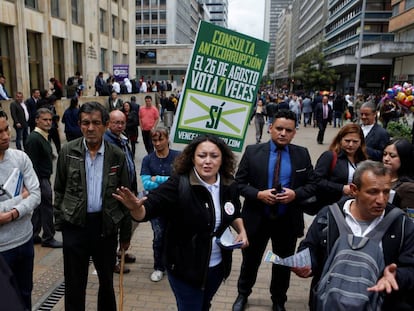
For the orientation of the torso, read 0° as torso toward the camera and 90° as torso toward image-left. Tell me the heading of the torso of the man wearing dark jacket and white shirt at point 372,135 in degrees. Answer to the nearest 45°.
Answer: approximately 45°

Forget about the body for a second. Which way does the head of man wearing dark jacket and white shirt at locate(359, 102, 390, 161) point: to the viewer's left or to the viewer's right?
to the viewer's left

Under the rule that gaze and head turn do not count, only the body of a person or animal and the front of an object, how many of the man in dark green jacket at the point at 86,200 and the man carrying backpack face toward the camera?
2

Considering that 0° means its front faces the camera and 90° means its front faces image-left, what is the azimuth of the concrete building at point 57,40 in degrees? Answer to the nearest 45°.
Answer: approximately 315°

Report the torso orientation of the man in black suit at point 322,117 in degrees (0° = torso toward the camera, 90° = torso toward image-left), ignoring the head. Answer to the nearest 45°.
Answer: approximately 0°

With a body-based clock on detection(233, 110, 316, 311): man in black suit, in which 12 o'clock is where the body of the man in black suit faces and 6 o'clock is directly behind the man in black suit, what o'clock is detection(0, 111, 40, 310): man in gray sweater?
The man in gray sweater is roughly at 2 o'clock from the man in black suit.

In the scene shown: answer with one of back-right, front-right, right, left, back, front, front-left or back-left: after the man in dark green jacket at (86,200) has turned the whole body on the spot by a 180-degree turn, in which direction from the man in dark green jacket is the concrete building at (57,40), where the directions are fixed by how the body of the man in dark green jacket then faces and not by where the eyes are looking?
front

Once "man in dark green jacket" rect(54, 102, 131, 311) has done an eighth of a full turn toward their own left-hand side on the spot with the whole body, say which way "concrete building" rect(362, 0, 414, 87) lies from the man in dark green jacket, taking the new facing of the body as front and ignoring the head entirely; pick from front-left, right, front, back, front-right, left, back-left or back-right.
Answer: left

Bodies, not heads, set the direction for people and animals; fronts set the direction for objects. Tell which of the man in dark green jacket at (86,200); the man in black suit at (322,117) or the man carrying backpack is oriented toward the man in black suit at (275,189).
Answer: the man in black suit at (322,117)

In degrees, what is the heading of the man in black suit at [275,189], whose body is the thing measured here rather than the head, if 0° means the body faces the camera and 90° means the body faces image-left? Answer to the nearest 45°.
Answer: approximately 0°

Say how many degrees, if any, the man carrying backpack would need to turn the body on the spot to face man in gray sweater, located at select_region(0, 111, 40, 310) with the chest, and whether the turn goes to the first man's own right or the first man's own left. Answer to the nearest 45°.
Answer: approximately 90° to the first man's own right
